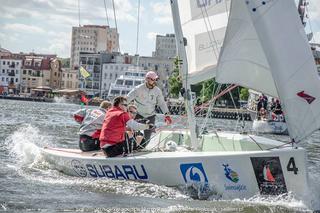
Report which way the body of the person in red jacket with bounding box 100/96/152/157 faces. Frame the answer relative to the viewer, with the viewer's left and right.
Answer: facing away from the viewer and to the right of the viewer

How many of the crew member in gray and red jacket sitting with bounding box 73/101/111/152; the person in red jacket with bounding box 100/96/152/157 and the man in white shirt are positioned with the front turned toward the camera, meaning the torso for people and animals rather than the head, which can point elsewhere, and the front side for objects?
1

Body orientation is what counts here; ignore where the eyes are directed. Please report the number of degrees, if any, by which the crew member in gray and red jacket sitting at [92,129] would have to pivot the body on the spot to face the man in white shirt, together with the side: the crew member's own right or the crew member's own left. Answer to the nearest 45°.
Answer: approximately 45° to the crew member's own right

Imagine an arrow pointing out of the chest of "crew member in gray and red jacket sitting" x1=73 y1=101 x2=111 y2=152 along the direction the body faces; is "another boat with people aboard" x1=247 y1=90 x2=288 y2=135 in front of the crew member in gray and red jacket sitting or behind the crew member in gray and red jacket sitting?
in front

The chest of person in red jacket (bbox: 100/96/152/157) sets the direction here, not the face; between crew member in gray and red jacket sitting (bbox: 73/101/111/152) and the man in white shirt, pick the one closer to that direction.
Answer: the man in white shirt

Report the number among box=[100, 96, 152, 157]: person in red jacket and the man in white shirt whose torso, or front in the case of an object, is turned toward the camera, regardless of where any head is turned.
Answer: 1

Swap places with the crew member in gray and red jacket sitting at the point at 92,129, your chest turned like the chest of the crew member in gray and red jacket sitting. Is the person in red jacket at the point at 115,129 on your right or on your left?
on your right
